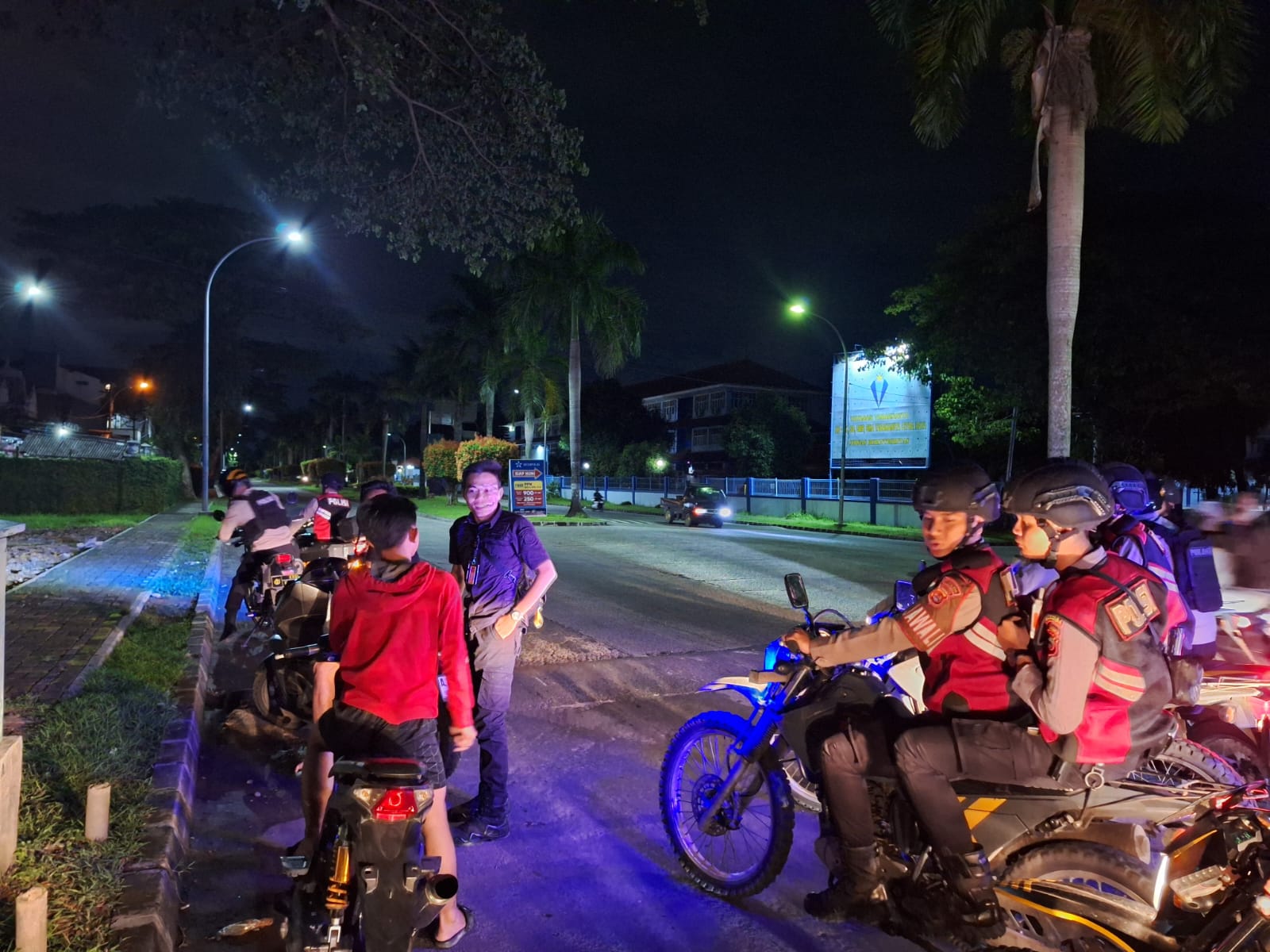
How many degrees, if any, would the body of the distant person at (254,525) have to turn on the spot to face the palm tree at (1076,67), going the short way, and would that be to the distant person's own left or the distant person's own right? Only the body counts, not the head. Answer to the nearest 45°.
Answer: approximately 135° to the distant person's own right

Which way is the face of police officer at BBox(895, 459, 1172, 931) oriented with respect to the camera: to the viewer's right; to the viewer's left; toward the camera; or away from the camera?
to the viewer's left

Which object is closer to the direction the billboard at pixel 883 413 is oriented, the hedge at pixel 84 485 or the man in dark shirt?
the man in dark shirt

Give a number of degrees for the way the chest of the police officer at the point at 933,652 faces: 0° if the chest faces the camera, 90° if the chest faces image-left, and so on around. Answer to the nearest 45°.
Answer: approximately 90°

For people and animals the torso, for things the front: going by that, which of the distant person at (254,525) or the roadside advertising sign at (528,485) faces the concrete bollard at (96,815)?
the roadside advertising sign

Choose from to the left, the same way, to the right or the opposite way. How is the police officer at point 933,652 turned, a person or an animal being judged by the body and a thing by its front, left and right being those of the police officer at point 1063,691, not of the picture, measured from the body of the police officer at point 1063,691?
the same way

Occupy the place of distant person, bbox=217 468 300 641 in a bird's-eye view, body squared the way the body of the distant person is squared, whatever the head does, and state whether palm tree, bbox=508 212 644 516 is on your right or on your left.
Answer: on your right

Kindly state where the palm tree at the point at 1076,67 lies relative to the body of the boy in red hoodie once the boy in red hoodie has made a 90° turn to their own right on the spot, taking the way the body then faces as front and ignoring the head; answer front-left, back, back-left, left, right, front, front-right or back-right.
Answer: front-left

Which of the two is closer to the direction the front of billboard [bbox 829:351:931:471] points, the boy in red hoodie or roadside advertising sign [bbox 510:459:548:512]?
the boy in red hoodie

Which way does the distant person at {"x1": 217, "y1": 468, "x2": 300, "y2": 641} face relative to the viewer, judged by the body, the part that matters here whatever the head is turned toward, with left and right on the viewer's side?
facing away from the viewer and to the left of the viewer

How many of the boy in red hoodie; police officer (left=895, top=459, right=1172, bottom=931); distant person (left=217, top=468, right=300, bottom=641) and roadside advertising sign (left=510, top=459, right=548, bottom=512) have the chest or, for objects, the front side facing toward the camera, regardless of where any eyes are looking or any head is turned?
1

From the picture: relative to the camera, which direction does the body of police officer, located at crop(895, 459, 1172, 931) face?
to the viewer's left

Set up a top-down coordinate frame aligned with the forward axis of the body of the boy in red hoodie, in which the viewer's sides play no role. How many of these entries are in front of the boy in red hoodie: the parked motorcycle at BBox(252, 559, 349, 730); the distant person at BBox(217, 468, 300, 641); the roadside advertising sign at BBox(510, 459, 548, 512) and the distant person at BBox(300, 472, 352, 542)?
4

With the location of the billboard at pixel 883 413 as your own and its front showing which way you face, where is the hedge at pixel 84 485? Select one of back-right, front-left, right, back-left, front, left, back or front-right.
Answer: front-right

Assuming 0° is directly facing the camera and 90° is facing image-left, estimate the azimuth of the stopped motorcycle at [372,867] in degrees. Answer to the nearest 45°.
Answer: approximately 180°

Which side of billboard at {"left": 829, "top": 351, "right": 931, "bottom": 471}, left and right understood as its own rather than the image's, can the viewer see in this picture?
front

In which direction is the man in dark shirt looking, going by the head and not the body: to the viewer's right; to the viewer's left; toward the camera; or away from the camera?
toward the camera

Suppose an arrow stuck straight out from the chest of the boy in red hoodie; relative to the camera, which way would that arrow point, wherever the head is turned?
away from the camera

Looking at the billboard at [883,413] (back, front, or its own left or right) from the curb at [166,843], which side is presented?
front
